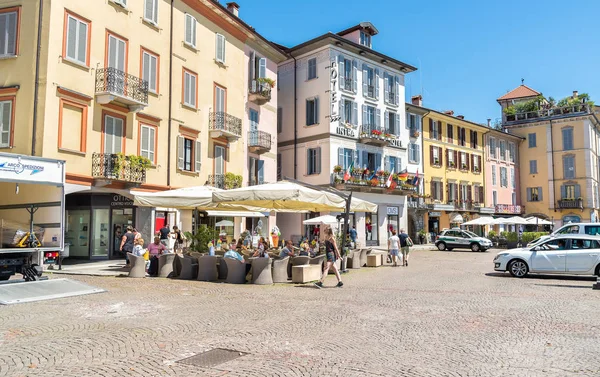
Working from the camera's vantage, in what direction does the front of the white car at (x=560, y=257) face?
facing to the left of the viewer

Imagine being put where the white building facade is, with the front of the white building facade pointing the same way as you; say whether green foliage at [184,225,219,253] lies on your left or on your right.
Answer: on your right

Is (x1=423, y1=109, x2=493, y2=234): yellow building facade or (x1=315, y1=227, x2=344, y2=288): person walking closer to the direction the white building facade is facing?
the person walking

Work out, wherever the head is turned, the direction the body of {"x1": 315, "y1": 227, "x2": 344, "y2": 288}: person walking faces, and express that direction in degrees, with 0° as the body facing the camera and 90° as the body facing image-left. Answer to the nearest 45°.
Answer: approximately 90°
